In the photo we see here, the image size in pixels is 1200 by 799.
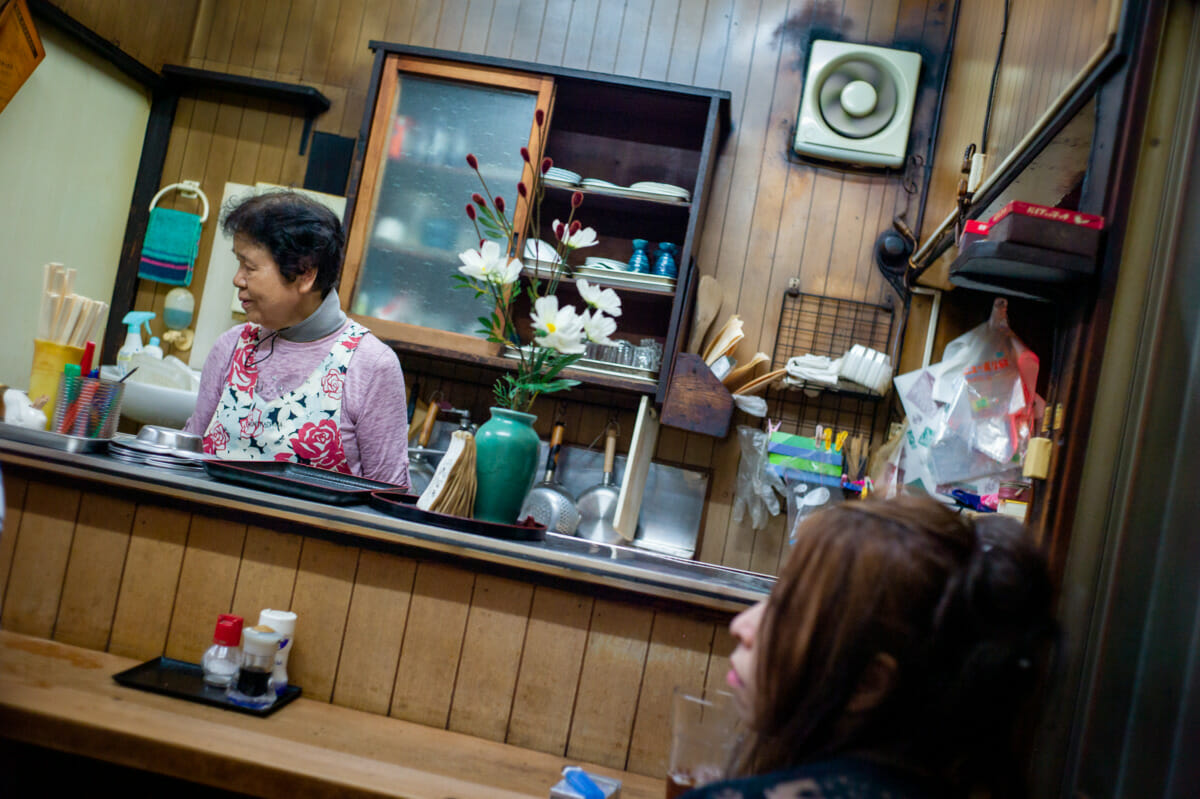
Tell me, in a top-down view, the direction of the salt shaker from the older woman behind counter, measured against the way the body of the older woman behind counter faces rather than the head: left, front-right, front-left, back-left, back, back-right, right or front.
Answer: front-left

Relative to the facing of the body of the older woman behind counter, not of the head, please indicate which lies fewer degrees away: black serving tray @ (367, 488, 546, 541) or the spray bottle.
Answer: the black serving tray

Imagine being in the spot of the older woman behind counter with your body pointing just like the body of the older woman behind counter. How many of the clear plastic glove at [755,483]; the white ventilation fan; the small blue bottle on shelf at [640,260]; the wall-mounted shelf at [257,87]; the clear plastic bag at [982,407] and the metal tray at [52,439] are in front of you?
1

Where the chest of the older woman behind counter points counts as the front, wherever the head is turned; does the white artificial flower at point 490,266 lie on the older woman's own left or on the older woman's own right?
on the older woman's own left

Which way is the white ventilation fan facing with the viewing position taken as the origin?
facing the viewer

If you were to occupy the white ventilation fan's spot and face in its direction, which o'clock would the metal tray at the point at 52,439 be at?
The metal tray is roughly at 1 o'clock from the white ventilation fan.

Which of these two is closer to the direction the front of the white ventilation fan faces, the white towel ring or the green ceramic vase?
the green ceramic vase

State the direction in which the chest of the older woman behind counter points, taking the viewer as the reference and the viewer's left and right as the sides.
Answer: facing the viewer and to the left of the viewer

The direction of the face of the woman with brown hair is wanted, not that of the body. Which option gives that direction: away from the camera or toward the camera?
away from the camera

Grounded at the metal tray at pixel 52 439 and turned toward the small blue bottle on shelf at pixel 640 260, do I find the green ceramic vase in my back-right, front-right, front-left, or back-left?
front-right

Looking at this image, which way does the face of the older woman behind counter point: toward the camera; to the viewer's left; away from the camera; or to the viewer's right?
to the viewer's left

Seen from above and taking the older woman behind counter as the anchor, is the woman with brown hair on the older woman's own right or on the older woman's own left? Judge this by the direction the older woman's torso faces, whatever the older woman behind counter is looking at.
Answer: on the older woman's own left

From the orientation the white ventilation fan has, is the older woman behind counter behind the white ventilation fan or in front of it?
in front

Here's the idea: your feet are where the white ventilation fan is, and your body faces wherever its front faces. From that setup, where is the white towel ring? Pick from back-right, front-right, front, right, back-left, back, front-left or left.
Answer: right

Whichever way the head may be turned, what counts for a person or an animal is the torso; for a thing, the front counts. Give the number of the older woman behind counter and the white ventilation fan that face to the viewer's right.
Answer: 0
